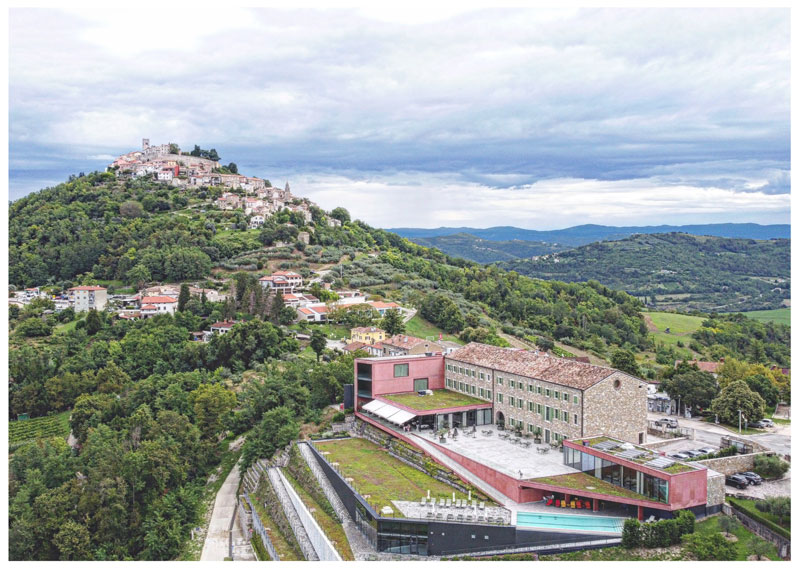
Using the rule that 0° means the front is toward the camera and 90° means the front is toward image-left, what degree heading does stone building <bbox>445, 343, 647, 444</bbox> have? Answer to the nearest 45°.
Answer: approximately 45°

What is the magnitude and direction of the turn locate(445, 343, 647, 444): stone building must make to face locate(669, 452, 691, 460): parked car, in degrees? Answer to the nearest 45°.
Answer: approximately 135° to its left

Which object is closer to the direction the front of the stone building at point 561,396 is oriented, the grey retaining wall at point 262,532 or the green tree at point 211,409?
the grey retaining wall

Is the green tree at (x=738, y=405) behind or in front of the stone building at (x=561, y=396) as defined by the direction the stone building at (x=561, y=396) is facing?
behind

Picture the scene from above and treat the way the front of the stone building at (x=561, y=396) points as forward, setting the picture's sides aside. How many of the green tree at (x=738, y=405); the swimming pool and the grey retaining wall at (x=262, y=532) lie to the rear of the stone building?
1

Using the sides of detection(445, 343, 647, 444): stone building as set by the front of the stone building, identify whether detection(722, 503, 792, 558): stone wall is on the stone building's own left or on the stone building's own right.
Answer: on the stone building's own left

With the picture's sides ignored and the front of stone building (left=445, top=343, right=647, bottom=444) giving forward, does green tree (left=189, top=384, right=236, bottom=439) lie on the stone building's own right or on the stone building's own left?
on the stone building's own right

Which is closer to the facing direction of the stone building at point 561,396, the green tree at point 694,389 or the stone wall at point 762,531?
the stone wall

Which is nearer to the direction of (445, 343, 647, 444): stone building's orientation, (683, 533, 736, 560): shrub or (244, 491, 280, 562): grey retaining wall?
the grey retaining wall

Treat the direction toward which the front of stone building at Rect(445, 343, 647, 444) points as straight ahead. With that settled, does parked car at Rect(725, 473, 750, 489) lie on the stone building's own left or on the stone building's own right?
on the stone building's own left

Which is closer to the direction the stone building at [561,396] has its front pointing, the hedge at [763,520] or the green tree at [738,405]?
the hedge

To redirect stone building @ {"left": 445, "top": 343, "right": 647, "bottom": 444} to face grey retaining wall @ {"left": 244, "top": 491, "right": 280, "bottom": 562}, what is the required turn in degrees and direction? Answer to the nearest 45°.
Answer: approximately 45° to its right

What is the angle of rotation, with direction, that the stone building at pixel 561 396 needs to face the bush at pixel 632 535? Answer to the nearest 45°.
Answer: approximately 45° to its left

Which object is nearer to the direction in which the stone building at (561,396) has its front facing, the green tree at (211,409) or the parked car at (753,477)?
the green tree

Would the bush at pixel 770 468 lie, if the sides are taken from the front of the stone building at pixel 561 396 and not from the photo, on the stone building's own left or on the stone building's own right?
on the stone building's own left

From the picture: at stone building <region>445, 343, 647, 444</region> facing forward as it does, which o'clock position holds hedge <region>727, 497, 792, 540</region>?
The hedge is roughly at 9 o'clock from the stone building.

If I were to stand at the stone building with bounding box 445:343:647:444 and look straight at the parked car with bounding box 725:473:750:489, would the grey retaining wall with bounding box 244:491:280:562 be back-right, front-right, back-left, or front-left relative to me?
back-right
